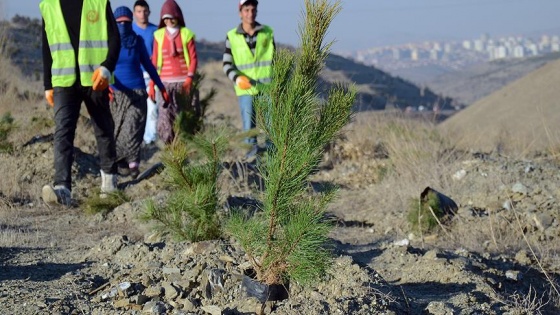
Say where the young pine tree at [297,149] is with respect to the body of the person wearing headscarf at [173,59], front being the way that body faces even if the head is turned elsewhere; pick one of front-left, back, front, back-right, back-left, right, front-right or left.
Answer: front

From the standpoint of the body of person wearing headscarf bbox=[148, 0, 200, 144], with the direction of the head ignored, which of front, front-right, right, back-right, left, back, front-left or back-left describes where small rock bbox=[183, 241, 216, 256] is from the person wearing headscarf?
front

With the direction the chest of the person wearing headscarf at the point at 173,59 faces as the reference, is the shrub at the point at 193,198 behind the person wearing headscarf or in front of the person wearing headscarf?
in front

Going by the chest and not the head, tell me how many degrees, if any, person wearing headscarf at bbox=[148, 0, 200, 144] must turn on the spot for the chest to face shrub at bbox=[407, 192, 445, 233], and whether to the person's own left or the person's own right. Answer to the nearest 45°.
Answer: approximately 45° to the person's own left

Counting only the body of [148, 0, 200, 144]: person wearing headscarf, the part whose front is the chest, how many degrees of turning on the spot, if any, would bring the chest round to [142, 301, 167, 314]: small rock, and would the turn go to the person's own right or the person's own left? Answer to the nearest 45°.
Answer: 0° — they already face it

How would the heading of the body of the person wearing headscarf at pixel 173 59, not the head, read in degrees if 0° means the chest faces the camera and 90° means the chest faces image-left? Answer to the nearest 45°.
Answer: approximately 0°

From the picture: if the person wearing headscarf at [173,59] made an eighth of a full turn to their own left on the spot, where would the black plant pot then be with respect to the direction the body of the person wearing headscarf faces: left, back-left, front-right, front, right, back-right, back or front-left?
front-right

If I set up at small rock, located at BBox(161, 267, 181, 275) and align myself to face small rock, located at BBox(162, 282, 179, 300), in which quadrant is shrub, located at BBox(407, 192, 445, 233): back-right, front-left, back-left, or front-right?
back-left

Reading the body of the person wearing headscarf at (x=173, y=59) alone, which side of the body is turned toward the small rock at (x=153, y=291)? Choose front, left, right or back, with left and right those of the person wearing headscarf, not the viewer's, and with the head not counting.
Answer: front

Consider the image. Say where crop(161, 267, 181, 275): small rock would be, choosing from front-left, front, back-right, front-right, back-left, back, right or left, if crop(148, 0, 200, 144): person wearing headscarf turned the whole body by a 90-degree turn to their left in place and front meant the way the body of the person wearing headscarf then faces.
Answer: right

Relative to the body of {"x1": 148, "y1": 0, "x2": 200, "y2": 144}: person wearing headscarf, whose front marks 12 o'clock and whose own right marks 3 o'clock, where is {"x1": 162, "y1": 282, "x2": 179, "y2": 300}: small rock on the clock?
The small rock is roughly at 12 o'clock from the person wearing headscarf.

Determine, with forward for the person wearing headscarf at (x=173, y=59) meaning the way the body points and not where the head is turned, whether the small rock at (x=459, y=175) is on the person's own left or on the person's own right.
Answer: on the person's own left
